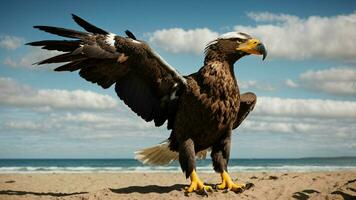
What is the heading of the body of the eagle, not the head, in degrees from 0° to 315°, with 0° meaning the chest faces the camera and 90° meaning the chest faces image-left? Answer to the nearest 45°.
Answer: approximately 315°
